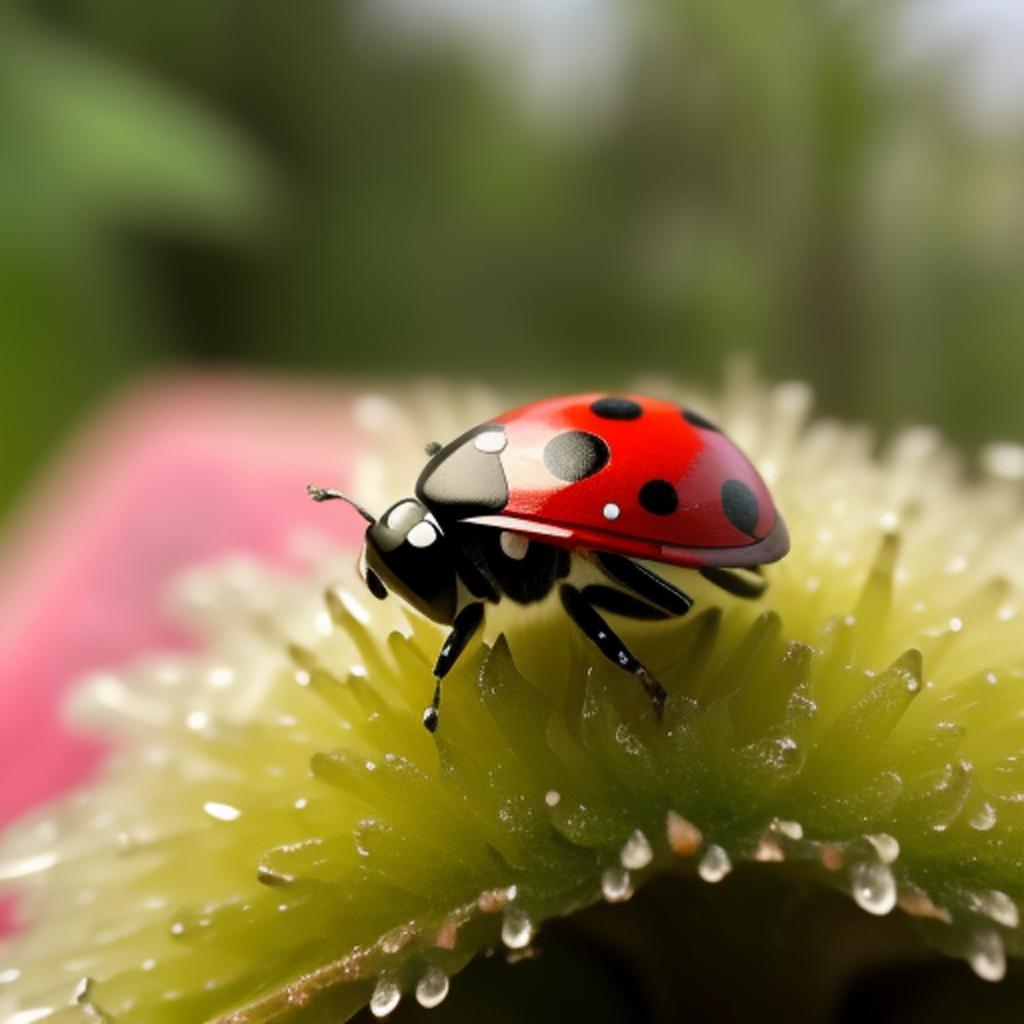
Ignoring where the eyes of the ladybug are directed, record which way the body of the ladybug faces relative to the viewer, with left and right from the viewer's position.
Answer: facing to the left of the viewer
